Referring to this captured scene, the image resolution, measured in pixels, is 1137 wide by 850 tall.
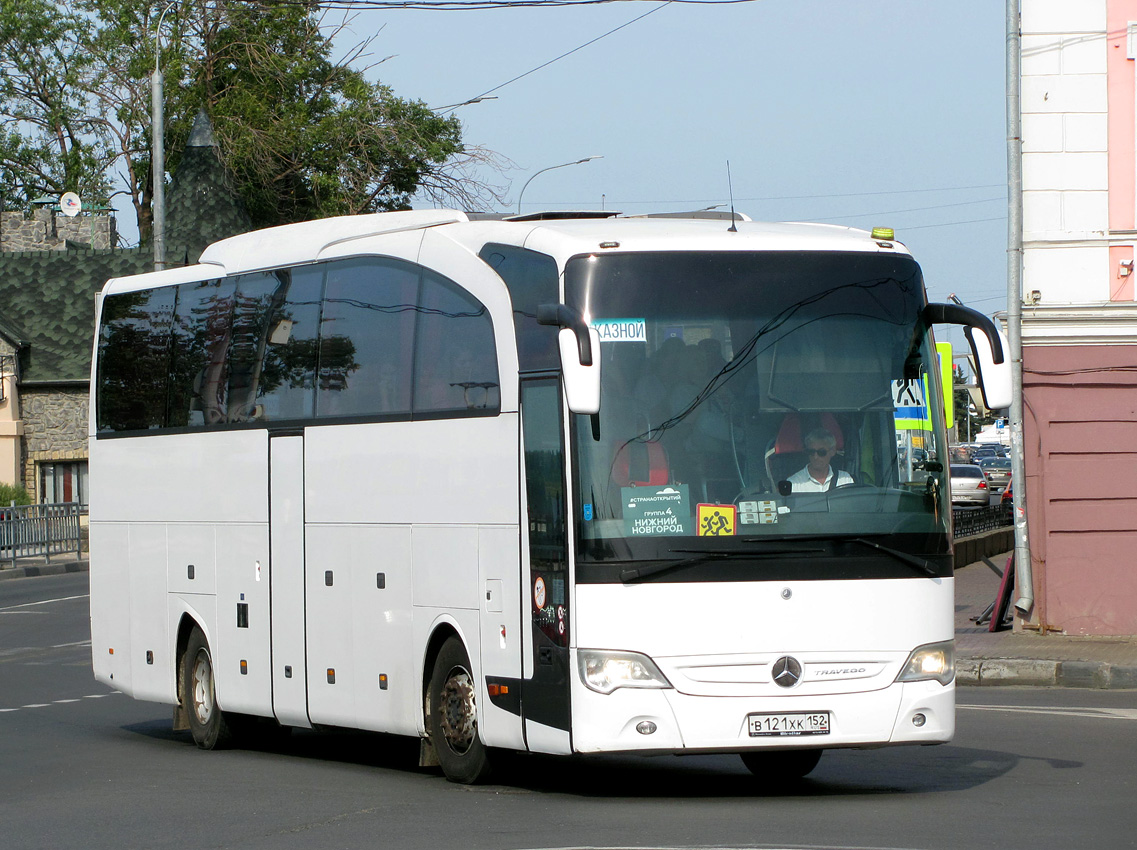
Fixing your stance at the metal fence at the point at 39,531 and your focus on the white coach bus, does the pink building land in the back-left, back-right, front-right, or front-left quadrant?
front-left

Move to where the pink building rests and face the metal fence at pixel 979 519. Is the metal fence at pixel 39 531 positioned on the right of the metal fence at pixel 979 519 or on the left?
left

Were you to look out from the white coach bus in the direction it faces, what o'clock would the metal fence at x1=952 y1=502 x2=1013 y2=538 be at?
The metal fence is roughly at 8 o'clock from the white coach bus.

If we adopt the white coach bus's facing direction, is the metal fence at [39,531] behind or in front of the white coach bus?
behind

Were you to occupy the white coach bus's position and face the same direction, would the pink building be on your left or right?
on your left

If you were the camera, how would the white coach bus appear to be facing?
facing the viewer and to the right of the viewer
